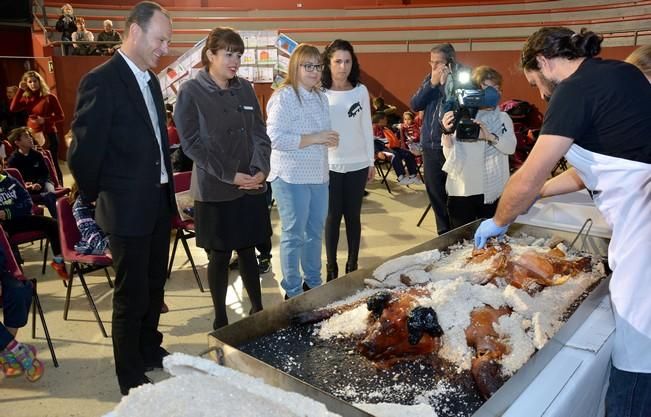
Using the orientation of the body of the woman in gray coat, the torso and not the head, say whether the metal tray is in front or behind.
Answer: in front

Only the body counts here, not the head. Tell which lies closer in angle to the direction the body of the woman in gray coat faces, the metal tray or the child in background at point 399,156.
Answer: the metal tray

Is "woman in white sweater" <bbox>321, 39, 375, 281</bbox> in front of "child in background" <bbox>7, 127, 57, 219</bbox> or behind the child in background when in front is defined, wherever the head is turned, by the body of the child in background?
in front

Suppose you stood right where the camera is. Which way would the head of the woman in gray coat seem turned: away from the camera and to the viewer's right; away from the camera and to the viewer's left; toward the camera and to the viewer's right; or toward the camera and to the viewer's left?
toward the camera and to the viewer's right

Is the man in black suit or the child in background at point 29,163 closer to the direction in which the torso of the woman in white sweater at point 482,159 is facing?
the man in black suit
